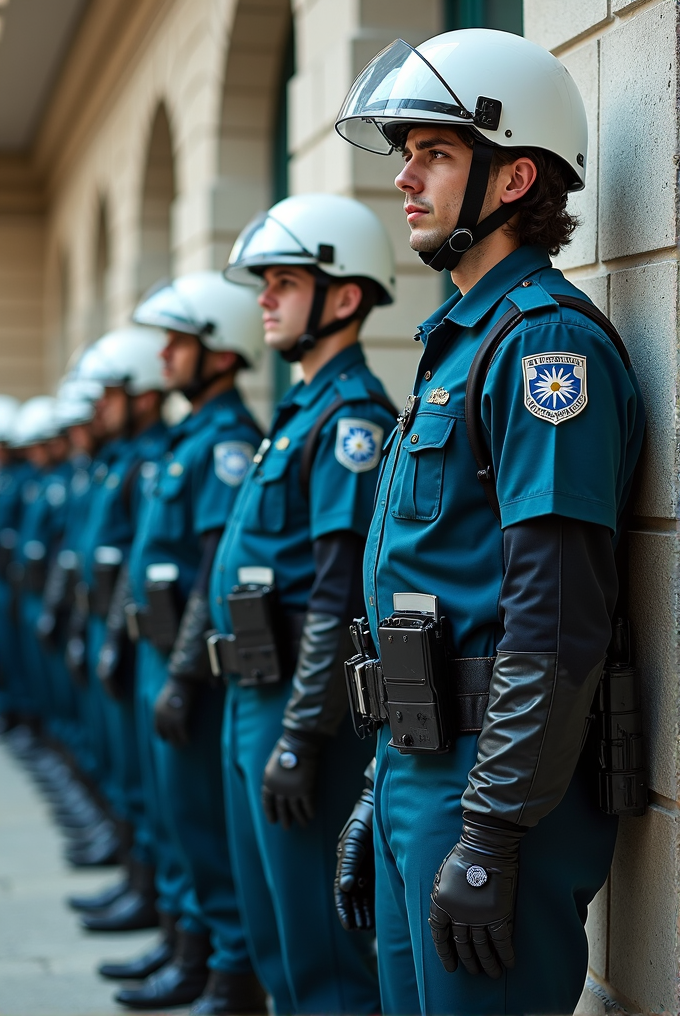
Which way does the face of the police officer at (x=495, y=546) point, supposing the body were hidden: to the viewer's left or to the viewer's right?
to the viewer's left

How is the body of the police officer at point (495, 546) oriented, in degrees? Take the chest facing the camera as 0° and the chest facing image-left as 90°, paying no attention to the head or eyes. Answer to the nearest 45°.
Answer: approximately 90°

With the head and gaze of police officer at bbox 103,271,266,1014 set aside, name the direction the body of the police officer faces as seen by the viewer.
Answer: to the viewer's left

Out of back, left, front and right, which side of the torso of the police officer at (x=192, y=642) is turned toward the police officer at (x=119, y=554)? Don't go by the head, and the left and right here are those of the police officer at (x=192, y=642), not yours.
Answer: right

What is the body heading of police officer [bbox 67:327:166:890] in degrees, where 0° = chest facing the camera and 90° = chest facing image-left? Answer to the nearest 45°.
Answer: approximately 90°

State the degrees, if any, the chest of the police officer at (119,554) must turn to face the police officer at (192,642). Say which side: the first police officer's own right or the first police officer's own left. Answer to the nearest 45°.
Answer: approximately 90° to the first police officer's own left

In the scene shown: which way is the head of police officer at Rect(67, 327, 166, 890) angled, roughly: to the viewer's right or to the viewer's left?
to the viewer's left

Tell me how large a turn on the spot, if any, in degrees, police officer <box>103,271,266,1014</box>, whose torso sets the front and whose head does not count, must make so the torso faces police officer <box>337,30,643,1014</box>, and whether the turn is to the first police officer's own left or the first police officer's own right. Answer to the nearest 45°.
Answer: approximately 90° to the first police officer's own left

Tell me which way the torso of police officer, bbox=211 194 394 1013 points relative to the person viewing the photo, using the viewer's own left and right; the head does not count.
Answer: facing to the left of the viewer

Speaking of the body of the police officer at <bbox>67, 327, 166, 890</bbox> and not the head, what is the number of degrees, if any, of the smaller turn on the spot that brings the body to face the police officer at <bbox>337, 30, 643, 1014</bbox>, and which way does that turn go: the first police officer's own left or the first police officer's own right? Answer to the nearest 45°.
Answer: approximately 90° to the first police officer's own left
